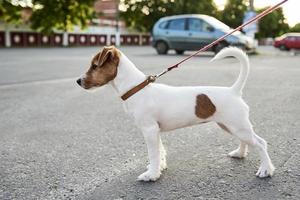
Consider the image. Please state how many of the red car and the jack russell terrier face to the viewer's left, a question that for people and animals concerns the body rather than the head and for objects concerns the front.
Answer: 2

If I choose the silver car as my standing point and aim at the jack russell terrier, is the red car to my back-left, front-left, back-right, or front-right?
back-left

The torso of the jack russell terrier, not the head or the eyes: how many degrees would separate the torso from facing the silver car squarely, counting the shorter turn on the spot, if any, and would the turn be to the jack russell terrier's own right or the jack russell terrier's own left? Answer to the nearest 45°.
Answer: approximately 90° to the jack russell terrier's own right

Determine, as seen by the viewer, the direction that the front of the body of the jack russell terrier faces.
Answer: to the viewer's left

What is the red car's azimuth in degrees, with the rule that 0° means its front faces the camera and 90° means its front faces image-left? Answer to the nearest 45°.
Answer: approximately 90°

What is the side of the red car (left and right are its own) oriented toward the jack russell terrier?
left

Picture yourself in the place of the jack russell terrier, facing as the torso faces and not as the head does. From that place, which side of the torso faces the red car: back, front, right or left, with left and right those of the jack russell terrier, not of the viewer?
right

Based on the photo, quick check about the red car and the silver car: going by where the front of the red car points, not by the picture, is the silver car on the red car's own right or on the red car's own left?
on the red car's own left
